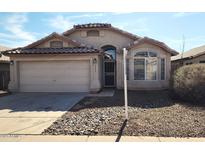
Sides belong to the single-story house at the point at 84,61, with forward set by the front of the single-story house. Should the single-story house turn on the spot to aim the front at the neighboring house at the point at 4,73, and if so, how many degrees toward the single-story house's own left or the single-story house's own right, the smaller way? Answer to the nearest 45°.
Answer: approximately 135° to the single-story house's own right

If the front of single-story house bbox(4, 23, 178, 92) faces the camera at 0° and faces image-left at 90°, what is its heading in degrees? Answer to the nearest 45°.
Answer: approximately 0°
